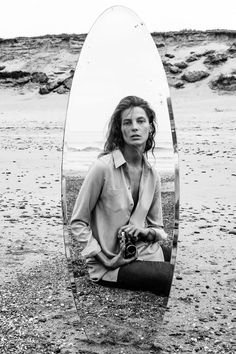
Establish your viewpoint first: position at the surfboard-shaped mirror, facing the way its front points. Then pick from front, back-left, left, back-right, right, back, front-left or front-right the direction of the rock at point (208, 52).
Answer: back

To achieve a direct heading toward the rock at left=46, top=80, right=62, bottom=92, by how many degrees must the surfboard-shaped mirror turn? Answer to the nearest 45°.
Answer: approximately 180°

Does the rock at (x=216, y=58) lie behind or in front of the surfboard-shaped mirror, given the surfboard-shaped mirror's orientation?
behind

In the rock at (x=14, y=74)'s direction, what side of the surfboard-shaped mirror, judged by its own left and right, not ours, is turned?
back

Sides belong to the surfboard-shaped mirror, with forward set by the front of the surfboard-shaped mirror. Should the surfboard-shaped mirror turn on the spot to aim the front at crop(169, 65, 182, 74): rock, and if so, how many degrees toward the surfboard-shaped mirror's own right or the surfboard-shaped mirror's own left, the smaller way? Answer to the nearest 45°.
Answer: approximately 180°

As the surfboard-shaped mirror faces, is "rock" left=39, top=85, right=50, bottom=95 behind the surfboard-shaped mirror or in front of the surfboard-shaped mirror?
behind

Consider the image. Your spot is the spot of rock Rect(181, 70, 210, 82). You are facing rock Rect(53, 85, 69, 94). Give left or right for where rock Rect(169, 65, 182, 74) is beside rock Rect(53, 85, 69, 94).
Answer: right

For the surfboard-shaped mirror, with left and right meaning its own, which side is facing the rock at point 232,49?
back

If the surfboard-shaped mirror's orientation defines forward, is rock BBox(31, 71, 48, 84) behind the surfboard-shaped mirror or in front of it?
behind

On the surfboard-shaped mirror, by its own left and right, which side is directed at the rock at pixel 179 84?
back

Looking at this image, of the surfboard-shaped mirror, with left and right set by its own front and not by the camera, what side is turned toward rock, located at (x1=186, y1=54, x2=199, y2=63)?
back

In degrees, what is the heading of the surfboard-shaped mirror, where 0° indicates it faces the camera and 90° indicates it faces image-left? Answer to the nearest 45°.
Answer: approximately 0°

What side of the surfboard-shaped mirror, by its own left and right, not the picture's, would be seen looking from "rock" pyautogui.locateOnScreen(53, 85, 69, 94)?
back
